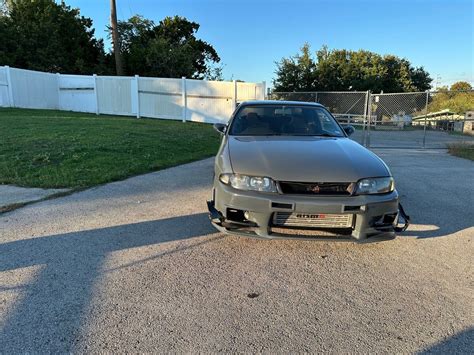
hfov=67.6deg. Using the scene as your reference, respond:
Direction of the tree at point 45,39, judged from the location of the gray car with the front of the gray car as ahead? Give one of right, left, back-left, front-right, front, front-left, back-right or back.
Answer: back-right

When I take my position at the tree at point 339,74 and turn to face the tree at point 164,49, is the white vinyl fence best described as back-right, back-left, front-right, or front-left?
front-left

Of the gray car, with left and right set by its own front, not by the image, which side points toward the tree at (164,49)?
back

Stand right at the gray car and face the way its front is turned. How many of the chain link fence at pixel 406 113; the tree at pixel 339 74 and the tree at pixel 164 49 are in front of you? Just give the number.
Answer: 0

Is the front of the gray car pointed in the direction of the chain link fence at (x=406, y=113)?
no

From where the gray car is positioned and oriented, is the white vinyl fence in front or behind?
behind

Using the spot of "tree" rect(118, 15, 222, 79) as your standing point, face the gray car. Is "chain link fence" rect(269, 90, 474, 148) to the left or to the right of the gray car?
left

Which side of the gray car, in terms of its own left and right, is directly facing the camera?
front

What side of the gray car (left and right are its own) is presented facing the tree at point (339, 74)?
back

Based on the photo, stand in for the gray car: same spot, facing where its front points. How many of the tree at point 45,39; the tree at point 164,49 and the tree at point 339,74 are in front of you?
0

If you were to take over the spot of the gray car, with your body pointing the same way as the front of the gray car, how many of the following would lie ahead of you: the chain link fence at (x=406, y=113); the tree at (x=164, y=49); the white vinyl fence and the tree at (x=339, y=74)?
0
